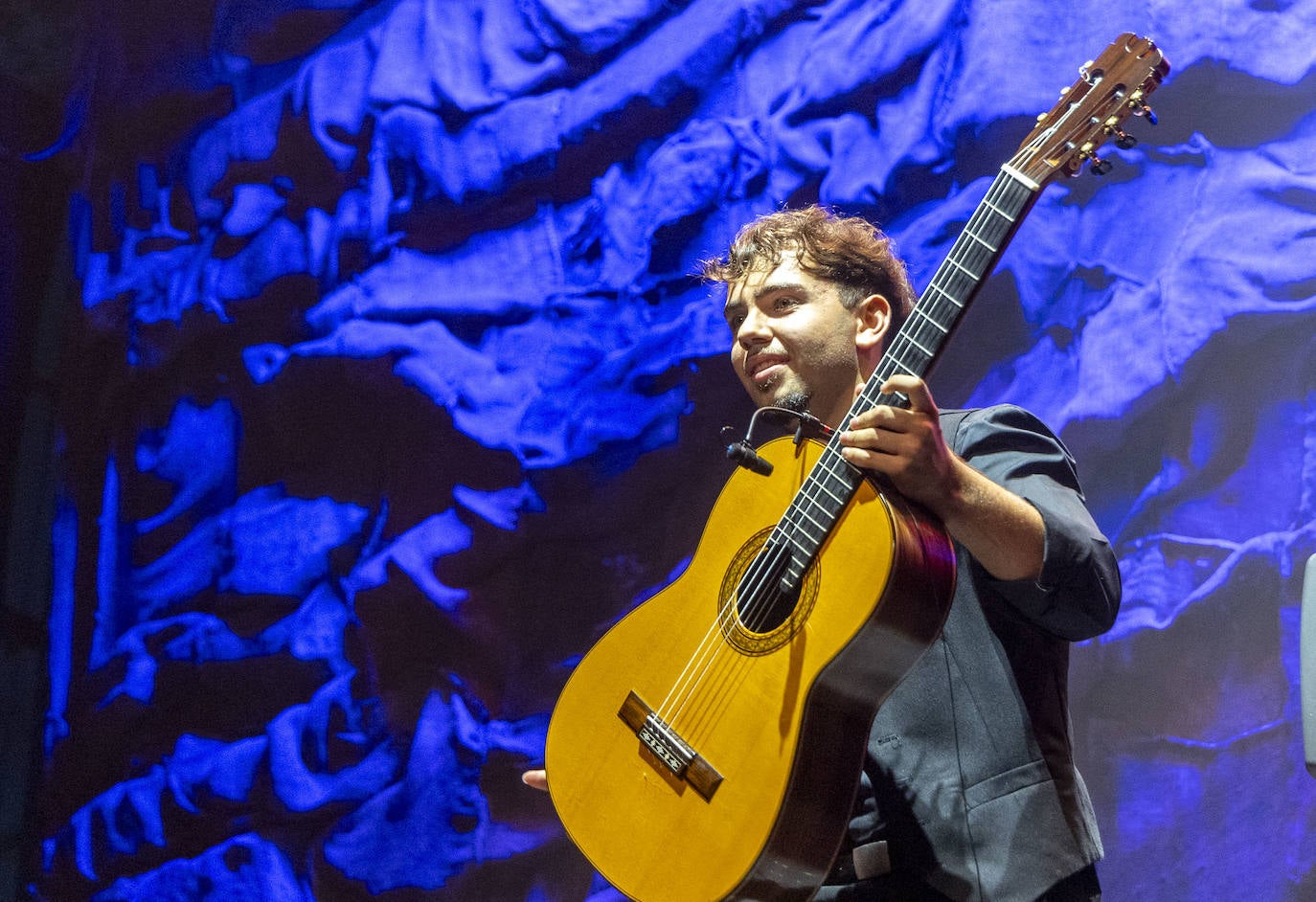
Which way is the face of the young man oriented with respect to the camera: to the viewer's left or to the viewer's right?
to the viewer's left

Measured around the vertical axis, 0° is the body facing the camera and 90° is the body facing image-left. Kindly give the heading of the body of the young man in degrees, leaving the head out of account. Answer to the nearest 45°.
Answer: approximately 45°

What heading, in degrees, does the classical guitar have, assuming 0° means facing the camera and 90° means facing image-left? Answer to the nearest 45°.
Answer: approximately 45°
